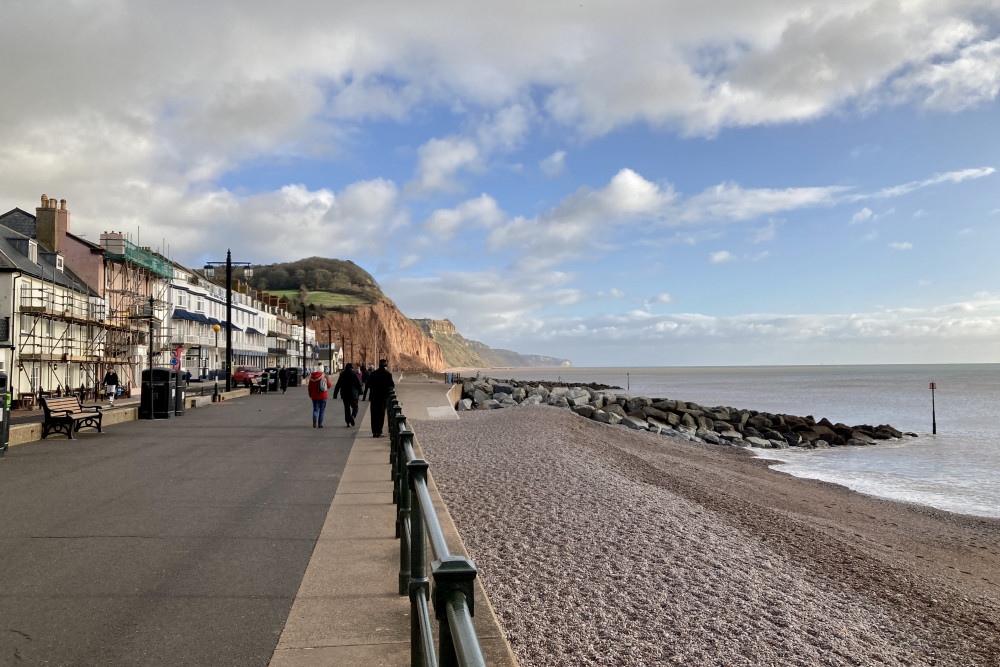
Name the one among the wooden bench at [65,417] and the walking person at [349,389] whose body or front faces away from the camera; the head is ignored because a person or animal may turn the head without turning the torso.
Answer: the walking person

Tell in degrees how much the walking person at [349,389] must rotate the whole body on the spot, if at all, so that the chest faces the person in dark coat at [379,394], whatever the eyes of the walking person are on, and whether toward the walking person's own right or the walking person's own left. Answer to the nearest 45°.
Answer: approximately 180°

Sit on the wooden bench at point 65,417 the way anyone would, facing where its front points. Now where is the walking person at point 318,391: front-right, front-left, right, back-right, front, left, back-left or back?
front-left

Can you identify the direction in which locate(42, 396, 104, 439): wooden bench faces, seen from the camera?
facing the viewer and to the right of the viewer

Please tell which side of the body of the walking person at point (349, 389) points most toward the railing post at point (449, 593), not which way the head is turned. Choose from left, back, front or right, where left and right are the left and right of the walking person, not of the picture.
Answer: back

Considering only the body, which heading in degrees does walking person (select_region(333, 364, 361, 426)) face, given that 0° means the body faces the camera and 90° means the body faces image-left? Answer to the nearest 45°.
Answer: approximately 180°

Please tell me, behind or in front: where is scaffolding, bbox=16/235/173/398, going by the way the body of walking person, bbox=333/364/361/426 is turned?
in front

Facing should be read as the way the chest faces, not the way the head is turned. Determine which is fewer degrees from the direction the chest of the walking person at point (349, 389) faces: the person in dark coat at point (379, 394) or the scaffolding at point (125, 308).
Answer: the scaffolding

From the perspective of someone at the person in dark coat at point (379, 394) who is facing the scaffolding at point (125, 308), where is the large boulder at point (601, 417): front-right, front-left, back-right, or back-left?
front-right

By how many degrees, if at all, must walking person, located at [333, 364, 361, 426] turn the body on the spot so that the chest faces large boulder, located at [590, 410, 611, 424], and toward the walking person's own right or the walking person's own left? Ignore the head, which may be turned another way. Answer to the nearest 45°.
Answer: approximately 45° to the walking person's own right

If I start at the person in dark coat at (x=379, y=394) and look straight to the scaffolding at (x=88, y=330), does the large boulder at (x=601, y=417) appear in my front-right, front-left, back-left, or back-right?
front-right

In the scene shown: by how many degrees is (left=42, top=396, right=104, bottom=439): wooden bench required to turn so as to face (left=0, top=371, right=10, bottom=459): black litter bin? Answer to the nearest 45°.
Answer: approximately 45° to its right

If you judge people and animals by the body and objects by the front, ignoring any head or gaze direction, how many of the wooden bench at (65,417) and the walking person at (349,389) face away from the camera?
1
